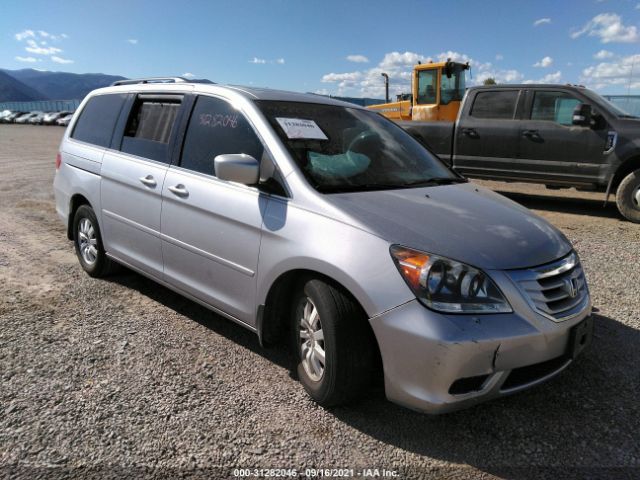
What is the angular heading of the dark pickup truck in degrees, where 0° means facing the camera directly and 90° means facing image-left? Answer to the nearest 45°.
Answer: approximately 270°

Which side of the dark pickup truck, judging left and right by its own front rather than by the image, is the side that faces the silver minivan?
right

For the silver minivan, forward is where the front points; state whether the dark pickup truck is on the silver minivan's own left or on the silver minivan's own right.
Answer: on the silver minivan's own left

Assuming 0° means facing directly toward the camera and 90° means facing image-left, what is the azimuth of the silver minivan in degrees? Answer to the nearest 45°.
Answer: approximately 315°
